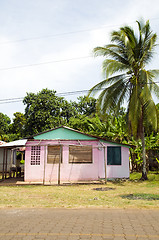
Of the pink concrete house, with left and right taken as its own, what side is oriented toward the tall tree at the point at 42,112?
back

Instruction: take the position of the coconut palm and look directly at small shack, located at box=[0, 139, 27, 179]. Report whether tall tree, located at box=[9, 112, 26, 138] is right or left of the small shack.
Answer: right

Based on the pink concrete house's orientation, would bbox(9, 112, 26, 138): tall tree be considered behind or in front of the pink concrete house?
behind

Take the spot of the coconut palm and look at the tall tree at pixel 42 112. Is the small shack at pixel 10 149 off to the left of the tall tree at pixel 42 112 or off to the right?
left

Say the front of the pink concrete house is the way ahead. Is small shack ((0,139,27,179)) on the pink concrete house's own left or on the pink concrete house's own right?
on the pink concrete house's own right

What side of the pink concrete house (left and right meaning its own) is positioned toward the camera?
front
